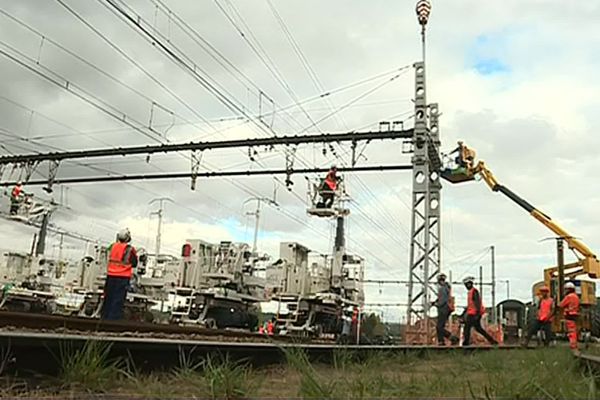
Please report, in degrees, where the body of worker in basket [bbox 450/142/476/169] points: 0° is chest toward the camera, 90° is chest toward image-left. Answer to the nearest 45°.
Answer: approximately 90°

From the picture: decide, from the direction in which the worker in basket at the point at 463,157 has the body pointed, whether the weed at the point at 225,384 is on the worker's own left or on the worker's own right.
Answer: on the worker's own left

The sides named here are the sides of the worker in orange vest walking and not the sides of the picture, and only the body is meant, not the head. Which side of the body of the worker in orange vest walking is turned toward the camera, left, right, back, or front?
left
